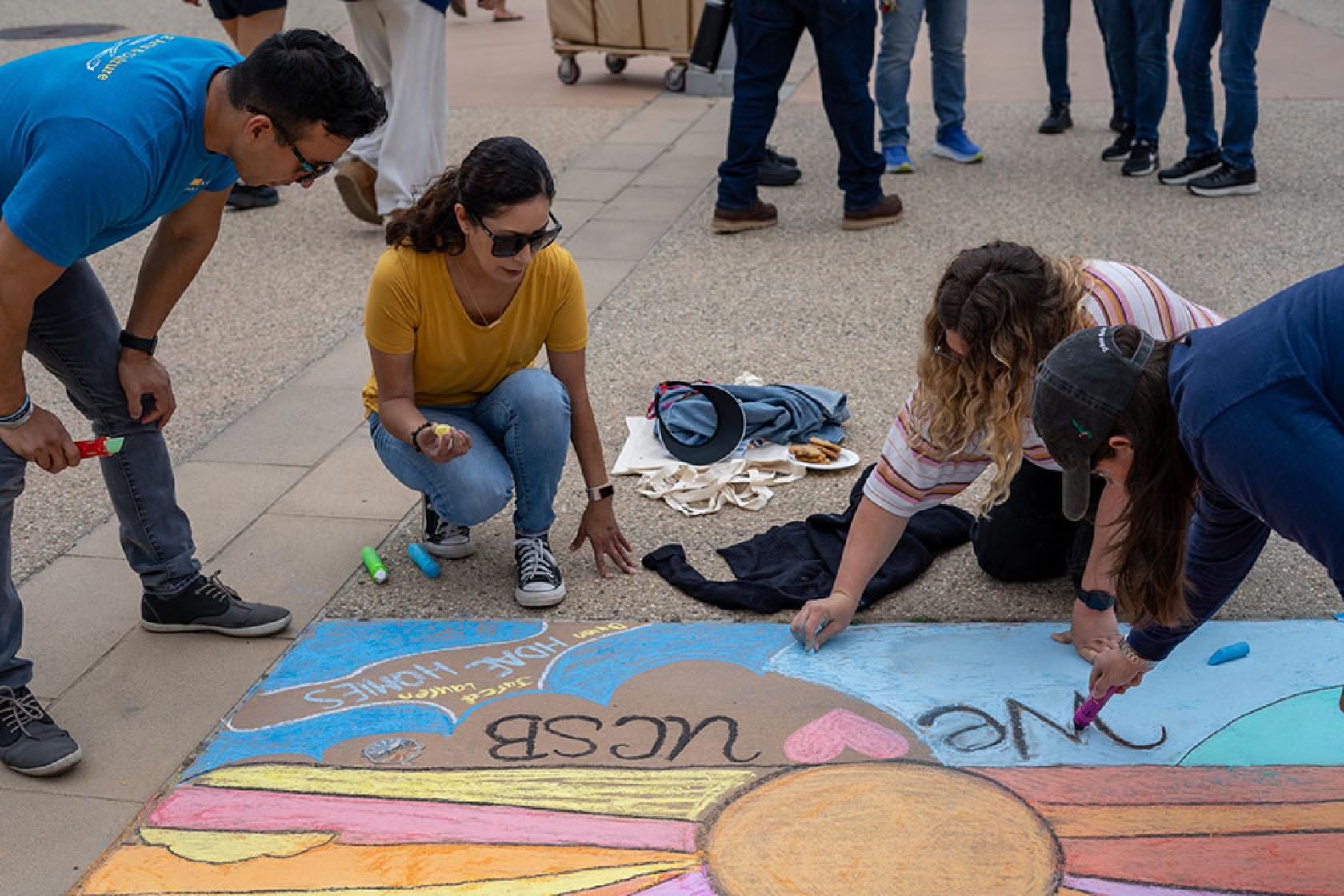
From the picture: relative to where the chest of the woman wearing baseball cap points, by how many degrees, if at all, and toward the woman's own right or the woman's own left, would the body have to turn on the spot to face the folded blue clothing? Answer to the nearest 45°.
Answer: approximately 45° to the woman's own right

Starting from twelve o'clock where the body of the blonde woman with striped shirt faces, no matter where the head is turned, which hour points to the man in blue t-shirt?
The man in blue t-shirt is roughly at 1 o'clock from the blonde woman with striped shirt.

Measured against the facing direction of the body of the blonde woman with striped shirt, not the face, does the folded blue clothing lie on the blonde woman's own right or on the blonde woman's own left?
on the blonde woman's own right

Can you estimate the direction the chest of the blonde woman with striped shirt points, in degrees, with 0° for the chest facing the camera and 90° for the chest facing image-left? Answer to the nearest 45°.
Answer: approximately 45°

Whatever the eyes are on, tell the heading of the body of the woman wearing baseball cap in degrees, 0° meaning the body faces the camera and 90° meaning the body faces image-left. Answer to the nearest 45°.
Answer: approximately 90°

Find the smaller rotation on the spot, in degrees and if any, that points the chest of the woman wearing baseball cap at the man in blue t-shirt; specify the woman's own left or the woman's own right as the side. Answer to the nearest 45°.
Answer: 0° — they already face them

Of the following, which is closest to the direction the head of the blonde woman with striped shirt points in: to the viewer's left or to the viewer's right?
to the viewer's left
